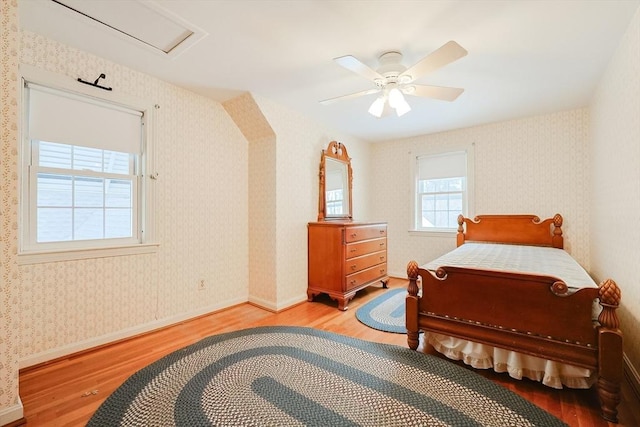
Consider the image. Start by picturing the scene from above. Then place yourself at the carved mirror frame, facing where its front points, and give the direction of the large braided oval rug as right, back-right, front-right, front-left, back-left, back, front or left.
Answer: front-right

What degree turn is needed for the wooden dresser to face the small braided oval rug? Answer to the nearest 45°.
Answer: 0° — it already faces it

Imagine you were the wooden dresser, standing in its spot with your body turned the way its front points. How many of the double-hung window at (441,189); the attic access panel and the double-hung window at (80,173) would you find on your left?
1

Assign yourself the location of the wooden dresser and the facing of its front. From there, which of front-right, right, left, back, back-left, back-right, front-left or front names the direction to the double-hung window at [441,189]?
left

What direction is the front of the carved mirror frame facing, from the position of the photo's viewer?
facing the viewer and to the right of the viewer

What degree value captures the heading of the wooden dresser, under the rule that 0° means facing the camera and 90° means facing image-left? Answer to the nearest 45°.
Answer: approximately 315°

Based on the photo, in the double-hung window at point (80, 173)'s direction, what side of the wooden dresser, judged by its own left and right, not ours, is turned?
right

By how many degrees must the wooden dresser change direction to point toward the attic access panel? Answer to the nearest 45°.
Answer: approximately 90° to its right

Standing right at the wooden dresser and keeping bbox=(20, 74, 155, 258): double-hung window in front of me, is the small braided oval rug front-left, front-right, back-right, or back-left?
back-left

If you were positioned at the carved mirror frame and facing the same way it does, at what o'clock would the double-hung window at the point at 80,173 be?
The double-hung window is roughly at 3 o'clock from the carved mirror frame.
